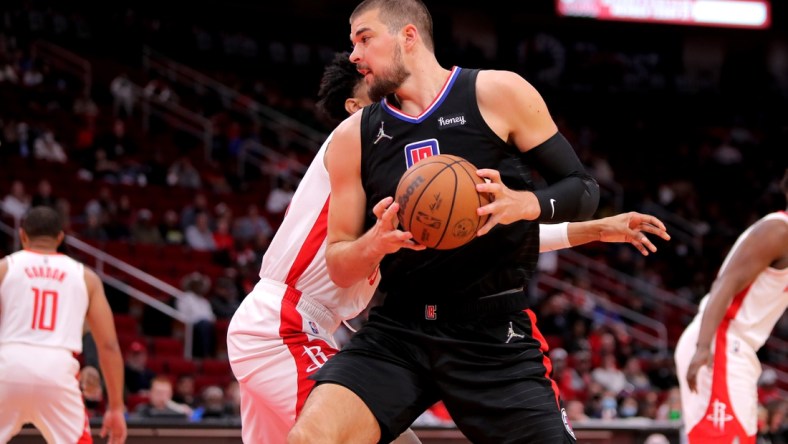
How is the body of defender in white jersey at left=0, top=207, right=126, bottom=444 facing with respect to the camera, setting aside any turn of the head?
away from the camera

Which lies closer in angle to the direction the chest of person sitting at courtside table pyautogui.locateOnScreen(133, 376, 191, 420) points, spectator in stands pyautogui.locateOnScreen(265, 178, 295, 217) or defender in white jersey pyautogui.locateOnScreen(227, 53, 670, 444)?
the defender in white jersey

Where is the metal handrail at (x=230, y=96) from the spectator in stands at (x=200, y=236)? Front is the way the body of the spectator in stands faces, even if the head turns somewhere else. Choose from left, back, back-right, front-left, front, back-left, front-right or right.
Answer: back

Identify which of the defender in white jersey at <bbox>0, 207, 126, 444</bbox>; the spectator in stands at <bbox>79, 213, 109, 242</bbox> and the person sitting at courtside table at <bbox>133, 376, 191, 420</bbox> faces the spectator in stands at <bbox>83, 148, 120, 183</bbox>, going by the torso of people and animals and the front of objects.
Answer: the defender in white jersey

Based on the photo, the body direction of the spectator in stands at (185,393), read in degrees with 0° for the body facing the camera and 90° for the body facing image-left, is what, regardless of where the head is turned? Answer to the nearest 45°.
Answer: approximately 0°

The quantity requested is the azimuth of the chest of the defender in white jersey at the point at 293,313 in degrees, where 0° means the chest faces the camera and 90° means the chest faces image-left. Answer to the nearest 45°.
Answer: approximately 270°

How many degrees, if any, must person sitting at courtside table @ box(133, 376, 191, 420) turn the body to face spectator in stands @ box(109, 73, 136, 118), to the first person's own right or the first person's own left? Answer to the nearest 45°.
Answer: approximately 180°

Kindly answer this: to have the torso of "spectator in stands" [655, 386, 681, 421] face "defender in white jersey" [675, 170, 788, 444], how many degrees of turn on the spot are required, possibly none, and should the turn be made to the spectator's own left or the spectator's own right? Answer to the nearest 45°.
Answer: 0° — they already face them

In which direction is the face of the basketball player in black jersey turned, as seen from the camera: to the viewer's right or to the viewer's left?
to the viewer's left

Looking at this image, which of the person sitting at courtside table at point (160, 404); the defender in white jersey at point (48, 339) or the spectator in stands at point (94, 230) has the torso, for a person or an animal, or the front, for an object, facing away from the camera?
the defender in white jersey
